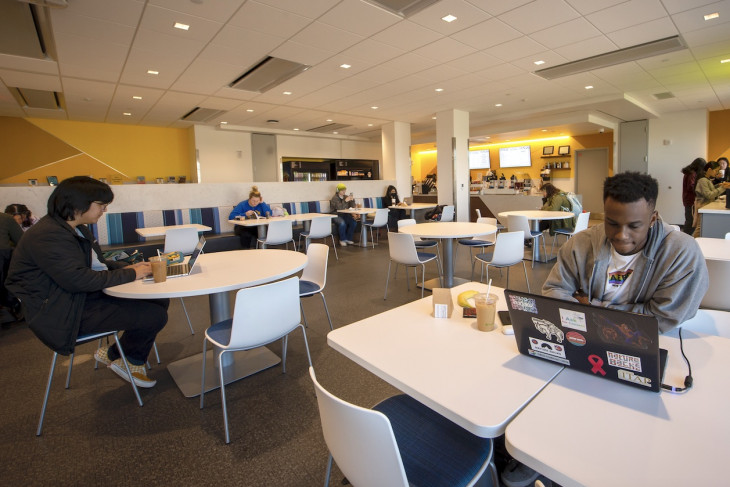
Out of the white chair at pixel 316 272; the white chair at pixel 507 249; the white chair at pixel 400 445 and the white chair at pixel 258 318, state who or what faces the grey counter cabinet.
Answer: the white chair at pixel 400 445

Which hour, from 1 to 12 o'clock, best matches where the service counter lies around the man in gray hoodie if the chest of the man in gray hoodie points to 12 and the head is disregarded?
The service counter is roughly at 5 o'clock from the man in gray hoodie.

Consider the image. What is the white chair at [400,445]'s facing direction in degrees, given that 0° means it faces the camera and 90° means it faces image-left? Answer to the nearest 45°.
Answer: approximately 225°

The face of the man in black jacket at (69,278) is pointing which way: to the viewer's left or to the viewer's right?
to the viewer's right

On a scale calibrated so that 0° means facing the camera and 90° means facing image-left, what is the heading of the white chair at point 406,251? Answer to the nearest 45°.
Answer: approximately 225°

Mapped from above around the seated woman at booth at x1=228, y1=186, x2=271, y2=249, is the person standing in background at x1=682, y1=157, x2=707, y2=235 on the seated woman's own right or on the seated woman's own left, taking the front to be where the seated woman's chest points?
on the seated woman's own left

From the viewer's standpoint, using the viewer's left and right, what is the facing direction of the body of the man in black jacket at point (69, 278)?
facing to the right of the viewer

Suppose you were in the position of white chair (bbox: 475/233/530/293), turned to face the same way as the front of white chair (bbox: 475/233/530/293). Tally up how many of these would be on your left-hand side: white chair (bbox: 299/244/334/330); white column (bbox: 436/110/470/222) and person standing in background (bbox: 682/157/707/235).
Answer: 1

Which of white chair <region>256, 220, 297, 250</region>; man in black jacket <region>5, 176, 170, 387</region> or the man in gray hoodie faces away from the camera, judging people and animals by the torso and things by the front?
the white chair

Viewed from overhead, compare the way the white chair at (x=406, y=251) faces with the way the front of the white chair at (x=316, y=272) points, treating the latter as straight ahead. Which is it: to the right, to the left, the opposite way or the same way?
the opposite way

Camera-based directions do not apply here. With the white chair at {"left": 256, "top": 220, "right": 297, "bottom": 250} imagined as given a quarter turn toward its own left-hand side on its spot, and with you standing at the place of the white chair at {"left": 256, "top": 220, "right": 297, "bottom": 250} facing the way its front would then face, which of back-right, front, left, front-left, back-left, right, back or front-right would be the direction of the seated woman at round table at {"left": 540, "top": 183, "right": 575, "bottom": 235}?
back

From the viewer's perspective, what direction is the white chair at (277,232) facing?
away from the camera

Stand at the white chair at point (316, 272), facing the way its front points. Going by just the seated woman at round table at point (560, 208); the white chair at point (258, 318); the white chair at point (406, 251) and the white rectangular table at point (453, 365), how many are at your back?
2

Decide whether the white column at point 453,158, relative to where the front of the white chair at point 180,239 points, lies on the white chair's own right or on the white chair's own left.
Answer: on the white chair's own left

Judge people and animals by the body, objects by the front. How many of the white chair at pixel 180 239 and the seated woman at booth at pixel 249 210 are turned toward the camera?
1
